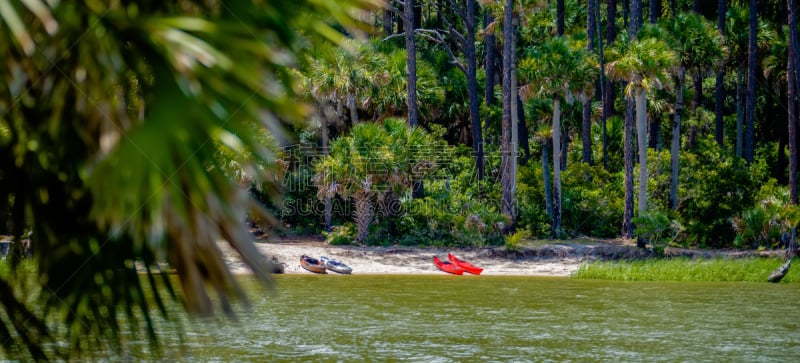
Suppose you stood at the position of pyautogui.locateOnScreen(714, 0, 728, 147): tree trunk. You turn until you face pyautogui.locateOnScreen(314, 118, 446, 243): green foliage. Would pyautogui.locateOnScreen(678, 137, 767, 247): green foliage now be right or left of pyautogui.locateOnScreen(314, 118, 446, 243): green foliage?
left
